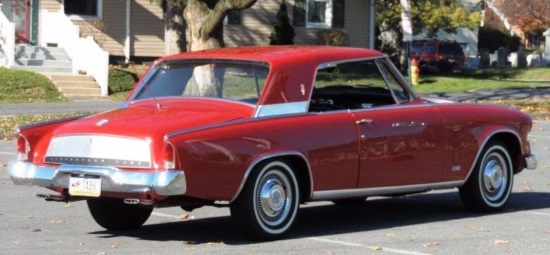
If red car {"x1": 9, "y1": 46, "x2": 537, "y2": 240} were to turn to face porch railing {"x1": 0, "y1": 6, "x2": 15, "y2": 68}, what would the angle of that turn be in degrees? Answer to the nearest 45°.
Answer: approximately 45° to its left

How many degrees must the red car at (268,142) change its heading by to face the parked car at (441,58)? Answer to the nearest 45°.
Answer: approximately 45° to its left

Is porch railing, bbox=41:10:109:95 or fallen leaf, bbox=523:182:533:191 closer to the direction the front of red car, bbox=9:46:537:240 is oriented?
the fallen leaf

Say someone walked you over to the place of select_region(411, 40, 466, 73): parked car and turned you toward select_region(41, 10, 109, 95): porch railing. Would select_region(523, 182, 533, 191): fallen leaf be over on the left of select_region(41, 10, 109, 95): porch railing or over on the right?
left

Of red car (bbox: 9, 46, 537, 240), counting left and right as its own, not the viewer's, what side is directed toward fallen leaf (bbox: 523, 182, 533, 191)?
front

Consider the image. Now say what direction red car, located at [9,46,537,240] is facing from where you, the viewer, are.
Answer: facing away from the viewer and to the right of the viewer

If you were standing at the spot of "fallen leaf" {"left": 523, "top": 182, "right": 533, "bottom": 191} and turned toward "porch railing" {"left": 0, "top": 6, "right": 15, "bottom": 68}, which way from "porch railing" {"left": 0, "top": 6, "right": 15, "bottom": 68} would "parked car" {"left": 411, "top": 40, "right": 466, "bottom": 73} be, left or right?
right
